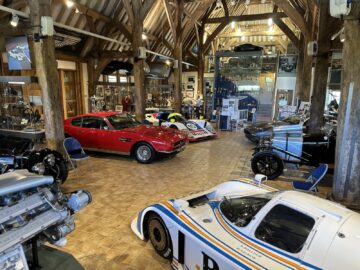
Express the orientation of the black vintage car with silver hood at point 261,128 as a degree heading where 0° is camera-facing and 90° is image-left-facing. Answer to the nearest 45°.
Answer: approximately 45°

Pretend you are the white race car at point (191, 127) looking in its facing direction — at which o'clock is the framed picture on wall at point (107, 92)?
The framed picture on wall is roughly at 6 o'clock from the white race car.

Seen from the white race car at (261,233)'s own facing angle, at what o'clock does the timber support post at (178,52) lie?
The timber support post is roughly at 1 o'clock from the white race car.

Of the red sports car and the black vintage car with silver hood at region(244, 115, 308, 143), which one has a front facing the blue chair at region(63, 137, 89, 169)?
the black vintage car with silver hood

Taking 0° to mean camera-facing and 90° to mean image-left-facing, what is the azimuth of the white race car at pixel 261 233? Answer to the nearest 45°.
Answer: approximately 135°

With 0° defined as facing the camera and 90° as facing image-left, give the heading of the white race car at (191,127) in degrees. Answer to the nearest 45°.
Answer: approximately 315°

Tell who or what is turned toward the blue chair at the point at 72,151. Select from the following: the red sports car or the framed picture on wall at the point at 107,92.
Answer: the framed picture on wall

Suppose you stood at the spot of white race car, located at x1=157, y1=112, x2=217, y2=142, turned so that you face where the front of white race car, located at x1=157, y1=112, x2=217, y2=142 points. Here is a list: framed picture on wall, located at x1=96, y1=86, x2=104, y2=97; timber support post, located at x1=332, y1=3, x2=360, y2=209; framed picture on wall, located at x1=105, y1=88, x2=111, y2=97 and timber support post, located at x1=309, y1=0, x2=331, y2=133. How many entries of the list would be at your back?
2

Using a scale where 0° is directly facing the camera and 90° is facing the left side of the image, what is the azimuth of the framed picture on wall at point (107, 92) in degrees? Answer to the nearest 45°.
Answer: approximately 0°

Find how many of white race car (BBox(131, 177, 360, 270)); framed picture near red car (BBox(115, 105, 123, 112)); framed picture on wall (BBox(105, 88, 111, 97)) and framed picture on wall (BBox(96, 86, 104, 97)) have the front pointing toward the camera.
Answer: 3

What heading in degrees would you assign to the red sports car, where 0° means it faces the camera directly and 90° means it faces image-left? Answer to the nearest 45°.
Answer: approximately 315°
